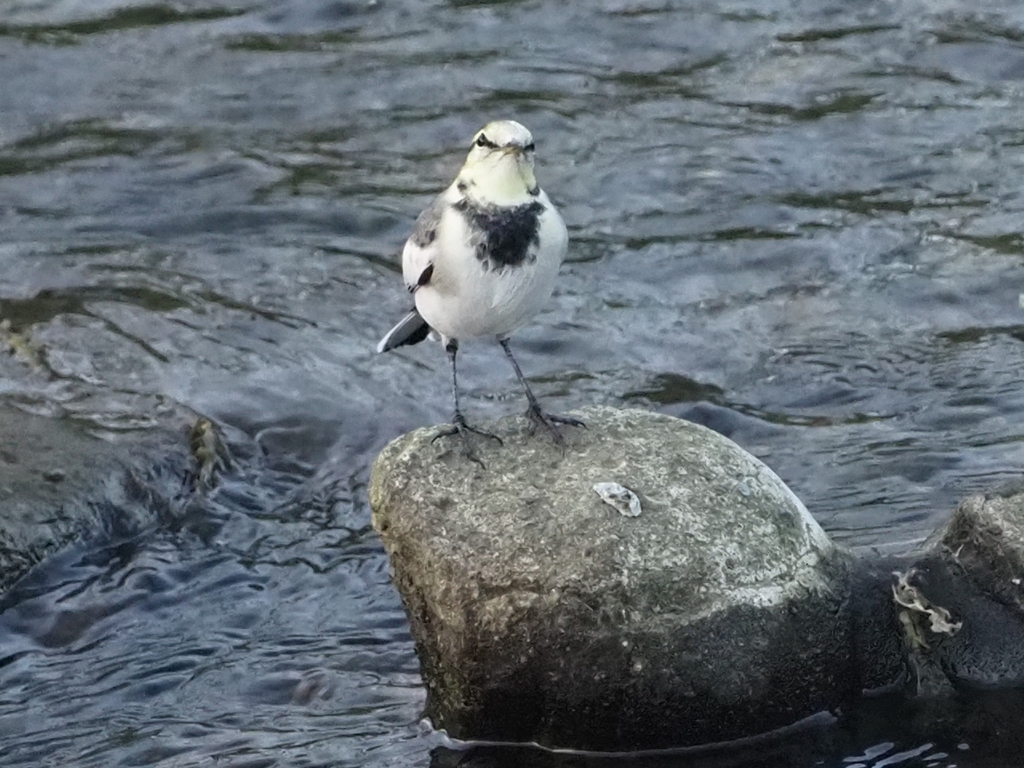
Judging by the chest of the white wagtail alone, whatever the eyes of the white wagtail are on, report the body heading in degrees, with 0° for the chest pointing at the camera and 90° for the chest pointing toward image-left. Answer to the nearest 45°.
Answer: approximately 315°
